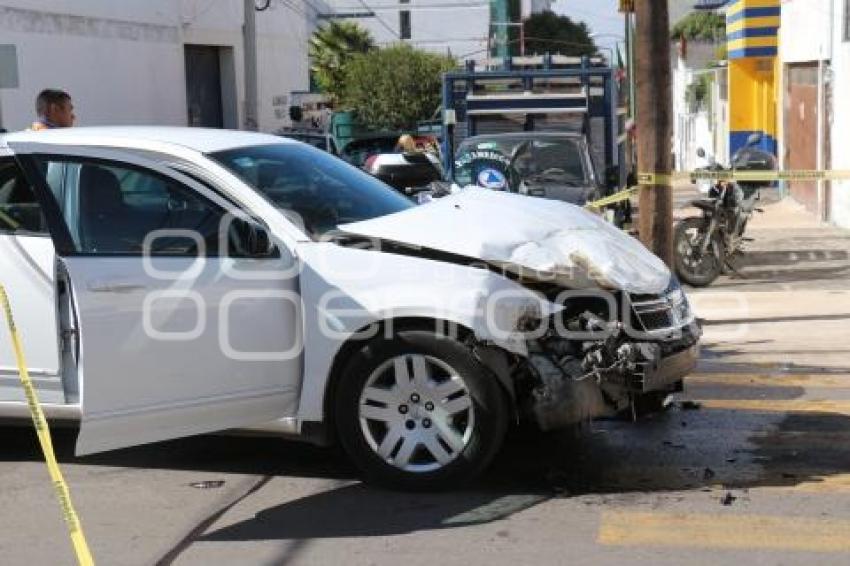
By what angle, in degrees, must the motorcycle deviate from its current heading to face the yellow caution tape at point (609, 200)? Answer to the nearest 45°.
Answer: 0° — it already faces it

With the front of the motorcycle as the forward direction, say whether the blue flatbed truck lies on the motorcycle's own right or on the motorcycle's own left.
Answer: on the motorcycle's own right

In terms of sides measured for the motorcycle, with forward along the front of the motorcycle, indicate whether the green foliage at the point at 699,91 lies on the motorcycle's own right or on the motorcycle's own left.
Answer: on the motorcycle's own right

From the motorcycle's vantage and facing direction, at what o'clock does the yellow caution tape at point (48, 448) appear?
The yellow caution tape is roughly at 11 o'clock from the motorcycle.

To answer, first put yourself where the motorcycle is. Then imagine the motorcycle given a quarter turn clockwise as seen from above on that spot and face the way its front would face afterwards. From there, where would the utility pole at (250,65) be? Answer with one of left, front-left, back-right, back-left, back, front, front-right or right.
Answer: front

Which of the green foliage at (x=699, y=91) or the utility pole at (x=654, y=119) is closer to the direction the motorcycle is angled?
the utility pole

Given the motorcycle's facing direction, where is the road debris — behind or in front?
in front

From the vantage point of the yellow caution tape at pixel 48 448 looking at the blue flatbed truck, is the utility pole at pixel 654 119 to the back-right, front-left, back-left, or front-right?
front-right

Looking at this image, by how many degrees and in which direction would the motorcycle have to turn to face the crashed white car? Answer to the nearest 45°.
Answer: approximately 45° to its left

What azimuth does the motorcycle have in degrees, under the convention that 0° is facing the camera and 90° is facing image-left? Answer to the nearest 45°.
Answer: approximately 45°
